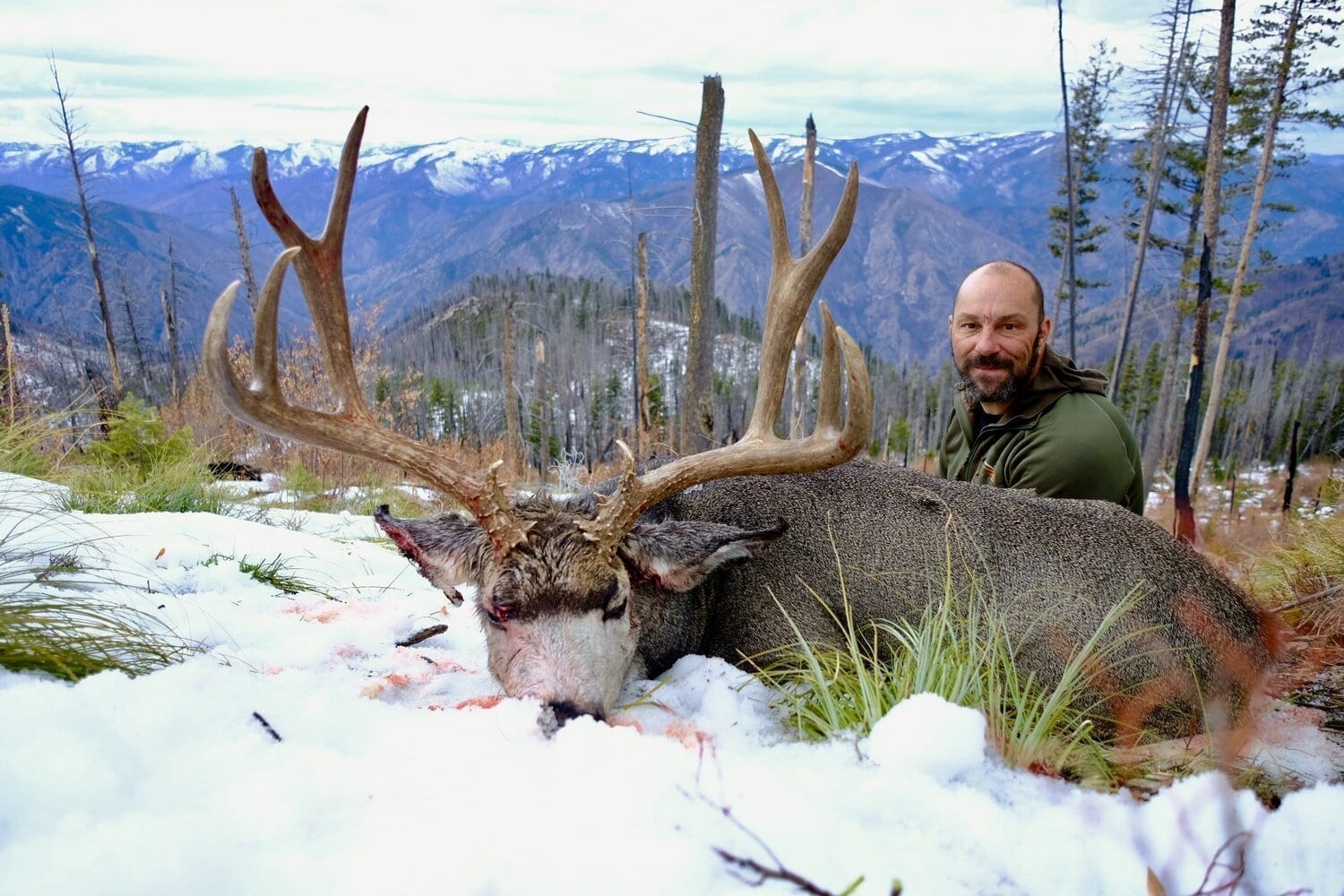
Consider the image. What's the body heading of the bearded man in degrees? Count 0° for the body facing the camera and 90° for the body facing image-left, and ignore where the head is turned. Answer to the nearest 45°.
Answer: approximately 45°

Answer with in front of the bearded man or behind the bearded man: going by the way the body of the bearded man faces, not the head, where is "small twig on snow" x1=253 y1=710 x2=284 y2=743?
in front

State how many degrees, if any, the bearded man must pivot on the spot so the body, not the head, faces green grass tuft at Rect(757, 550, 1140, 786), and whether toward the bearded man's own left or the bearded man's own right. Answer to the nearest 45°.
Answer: approximately 45° to the bearded man's own left

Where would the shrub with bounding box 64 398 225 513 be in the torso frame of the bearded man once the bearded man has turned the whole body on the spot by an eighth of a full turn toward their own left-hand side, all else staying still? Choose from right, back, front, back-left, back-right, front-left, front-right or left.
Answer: right

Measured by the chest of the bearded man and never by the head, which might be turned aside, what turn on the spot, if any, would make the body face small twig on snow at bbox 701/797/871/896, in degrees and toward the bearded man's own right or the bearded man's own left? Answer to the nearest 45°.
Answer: approximately 45° to the bearded man's own left

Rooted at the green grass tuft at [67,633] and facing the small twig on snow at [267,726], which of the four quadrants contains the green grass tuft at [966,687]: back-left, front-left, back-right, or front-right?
front-left

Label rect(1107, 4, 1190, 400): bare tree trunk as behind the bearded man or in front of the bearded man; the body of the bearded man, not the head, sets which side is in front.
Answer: behind

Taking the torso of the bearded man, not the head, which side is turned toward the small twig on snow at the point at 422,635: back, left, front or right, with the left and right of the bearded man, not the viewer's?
front

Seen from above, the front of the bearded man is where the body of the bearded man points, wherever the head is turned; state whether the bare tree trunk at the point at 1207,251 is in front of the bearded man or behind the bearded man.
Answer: behind

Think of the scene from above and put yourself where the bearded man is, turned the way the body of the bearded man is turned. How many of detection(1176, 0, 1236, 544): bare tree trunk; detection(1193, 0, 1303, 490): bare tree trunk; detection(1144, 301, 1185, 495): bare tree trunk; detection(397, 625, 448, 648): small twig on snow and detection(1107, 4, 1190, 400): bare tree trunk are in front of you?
1
